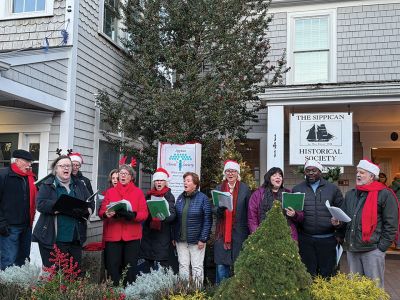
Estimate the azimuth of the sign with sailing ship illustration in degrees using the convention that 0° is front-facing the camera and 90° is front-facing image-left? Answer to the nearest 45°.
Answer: approximately 0°

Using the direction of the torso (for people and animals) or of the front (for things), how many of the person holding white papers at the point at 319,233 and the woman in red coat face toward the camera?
2

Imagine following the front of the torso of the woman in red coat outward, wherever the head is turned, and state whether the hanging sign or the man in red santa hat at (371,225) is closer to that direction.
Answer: the man in red santa hat

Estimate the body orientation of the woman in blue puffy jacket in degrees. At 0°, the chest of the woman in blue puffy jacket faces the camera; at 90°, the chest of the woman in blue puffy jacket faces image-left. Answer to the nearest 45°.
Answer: approximately 45°

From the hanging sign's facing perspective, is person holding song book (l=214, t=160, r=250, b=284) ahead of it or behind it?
ahead

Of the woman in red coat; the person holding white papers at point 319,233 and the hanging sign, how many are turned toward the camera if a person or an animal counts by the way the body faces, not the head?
3

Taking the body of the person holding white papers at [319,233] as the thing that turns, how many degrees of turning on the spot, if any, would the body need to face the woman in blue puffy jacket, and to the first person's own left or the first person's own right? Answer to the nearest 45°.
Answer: approximately 90° to the first person's own right

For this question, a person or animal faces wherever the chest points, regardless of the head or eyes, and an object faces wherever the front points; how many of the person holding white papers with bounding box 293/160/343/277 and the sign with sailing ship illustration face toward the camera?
2
